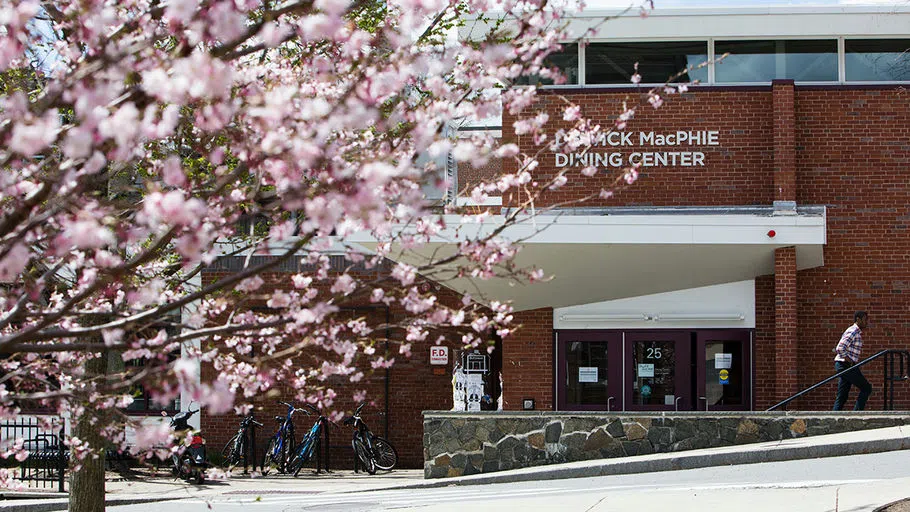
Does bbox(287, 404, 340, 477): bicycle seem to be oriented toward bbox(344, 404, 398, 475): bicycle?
no

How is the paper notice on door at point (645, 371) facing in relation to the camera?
toward the camera

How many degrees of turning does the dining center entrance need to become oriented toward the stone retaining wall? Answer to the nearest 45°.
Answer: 0° — it already faces it

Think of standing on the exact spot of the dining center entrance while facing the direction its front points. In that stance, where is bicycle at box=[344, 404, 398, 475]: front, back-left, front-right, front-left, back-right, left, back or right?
right

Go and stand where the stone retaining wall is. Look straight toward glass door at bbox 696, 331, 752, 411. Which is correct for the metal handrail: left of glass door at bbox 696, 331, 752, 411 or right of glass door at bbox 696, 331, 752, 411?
right

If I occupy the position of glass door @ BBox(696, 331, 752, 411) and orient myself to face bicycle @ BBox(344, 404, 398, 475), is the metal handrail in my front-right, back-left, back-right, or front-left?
back-left

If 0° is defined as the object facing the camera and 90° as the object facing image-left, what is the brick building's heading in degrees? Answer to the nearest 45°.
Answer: approximately 0°

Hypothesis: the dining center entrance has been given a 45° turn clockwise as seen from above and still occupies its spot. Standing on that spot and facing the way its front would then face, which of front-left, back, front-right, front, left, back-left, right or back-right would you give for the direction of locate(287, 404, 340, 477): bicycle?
front-right
